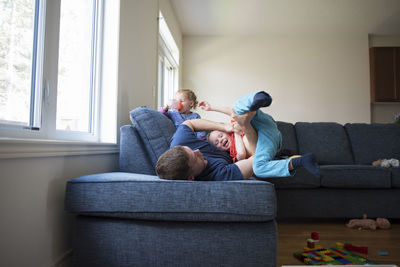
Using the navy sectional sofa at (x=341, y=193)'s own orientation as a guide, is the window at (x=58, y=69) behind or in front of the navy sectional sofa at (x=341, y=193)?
in front

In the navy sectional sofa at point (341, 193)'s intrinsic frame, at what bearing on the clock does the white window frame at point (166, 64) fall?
The white window frame is roughly at 4 o'clock from the navy sectional sofa.

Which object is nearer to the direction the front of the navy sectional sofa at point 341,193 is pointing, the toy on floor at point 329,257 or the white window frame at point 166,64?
the toy on floor

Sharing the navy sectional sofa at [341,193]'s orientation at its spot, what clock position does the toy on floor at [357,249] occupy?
The toy on floor is roughly at 12 o'clock from the navy sectional sofa.

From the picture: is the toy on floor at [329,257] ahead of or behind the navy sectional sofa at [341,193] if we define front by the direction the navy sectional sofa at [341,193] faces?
ahead

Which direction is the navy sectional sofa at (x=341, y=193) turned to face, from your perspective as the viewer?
facing the viewer

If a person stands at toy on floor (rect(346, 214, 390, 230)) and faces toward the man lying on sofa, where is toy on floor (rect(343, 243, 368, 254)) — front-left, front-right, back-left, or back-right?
front-left
